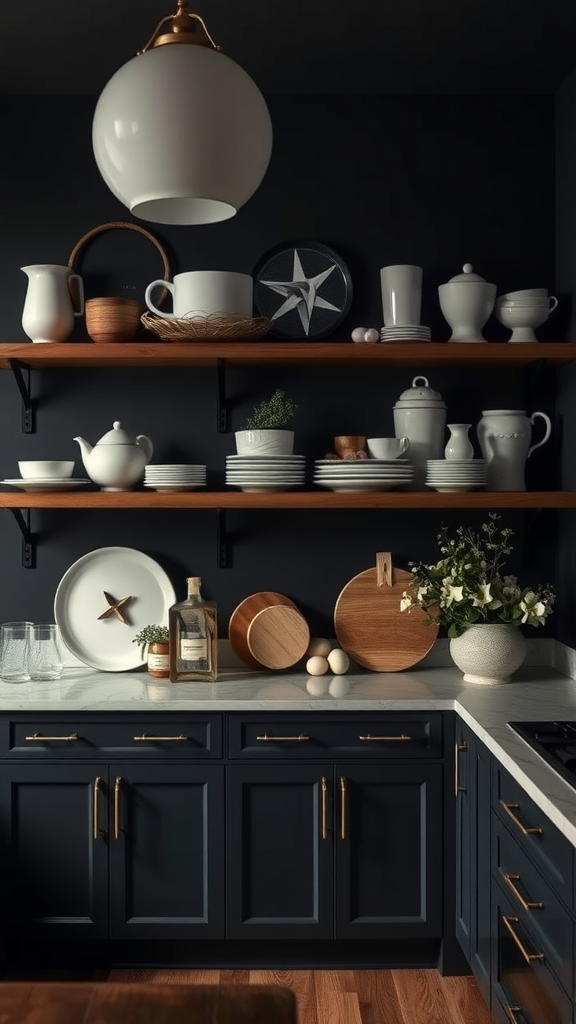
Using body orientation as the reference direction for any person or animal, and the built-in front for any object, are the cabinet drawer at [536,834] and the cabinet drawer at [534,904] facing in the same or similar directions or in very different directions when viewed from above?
same or similar directions

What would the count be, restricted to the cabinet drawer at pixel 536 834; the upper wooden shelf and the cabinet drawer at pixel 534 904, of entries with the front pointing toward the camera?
1

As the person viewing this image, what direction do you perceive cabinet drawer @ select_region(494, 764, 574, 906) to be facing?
facing to the left of the viewer

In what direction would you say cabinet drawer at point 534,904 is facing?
to the viewer's left

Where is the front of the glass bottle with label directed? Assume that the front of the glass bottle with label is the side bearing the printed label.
toward the camera

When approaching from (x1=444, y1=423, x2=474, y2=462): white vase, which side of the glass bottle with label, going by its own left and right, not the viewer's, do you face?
left

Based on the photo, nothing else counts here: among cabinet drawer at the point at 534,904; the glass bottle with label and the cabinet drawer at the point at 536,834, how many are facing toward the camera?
1

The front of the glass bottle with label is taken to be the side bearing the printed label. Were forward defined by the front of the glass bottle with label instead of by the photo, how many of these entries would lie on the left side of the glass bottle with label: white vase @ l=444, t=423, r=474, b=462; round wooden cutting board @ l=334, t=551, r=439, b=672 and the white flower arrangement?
3

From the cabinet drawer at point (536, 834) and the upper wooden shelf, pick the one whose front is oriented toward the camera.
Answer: the upper wooden shelf

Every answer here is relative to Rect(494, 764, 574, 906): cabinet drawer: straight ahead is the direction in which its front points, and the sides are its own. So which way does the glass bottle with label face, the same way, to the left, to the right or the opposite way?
to the left
